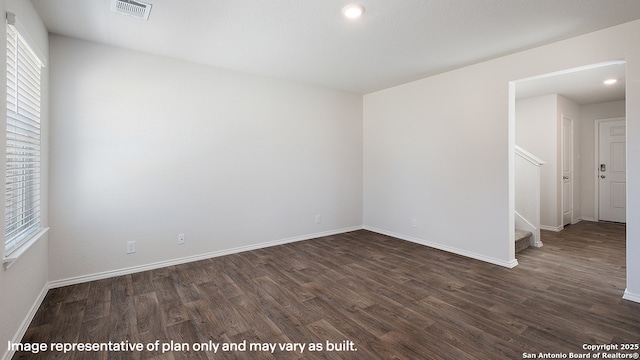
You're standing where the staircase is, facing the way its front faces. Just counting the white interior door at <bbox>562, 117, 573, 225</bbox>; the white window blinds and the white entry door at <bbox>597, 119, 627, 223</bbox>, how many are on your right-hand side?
1

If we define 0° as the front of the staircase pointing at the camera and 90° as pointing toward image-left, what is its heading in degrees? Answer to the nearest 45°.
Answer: approximately 315°

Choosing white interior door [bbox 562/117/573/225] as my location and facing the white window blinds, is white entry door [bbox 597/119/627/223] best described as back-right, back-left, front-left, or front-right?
back-left

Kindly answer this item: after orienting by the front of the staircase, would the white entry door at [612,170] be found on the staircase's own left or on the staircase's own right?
on the staircase's own left

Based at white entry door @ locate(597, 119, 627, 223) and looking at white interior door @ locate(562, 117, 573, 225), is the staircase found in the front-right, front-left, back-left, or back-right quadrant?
front-left

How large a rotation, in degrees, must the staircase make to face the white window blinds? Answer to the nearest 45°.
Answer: approximately 90° to its right
